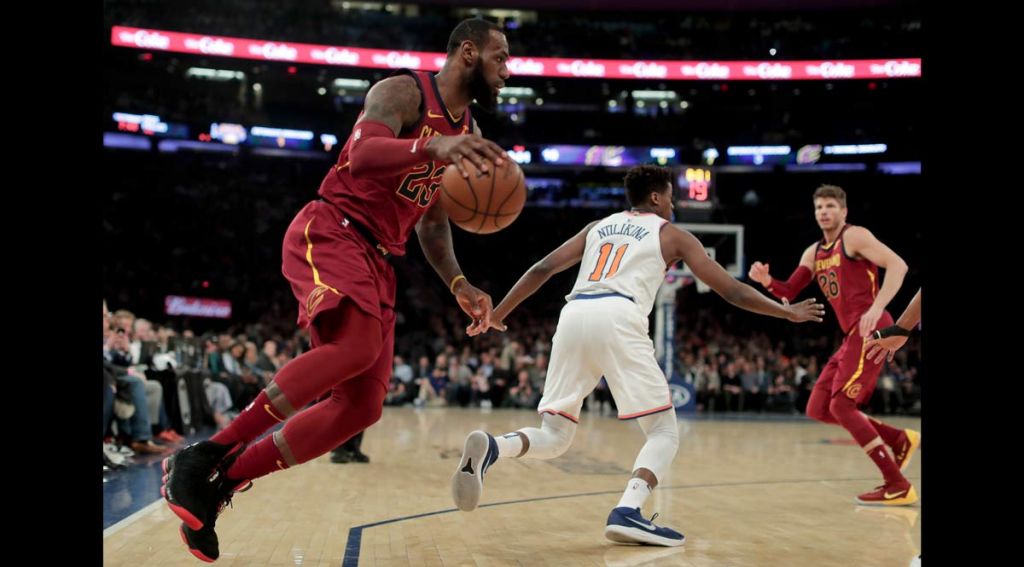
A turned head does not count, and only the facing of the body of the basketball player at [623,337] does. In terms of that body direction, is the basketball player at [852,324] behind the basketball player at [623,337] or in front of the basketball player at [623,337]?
in front

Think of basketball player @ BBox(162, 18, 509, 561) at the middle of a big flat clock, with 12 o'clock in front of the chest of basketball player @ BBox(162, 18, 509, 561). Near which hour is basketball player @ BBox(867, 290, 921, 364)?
basketball player @ BBox(867, 290, 921, 364) is roughly at 10 o'clock from basketball player @ BBox(162, 18, 509, 561).

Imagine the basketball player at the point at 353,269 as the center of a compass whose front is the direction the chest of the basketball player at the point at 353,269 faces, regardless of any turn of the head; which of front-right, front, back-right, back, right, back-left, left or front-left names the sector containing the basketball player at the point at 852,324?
left

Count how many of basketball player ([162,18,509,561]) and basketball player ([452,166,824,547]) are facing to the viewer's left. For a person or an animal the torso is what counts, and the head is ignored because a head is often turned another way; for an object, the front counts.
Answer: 0

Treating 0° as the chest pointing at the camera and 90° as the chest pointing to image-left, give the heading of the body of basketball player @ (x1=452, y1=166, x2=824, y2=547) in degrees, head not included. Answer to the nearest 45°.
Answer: approximately 225°

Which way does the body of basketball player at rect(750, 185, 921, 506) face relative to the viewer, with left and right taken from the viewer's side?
facing the viewer and to the left of the viewer

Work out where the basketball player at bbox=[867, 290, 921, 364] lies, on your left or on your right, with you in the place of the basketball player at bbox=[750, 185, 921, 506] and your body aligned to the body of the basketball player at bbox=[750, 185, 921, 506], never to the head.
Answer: on your left

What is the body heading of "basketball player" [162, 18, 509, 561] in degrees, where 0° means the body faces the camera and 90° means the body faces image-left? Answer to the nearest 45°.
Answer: approximately 315°

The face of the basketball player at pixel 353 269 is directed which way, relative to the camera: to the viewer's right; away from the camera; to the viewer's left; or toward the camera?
to the viewer's right

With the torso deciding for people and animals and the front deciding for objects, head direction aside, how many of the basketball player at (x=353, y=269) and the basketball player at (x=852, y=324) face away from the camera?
0

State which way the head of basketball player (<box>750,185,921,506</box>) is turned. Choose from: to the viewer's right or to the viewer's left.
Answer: to the viewer's left

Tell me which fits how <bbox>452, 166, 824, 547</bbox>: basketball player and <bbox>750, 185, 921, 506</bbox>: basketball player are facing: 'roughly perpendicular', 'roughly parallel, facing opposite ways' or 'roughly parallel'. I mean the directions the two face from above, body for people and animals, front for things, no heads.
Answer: roughly parallel, facing opposite ways
